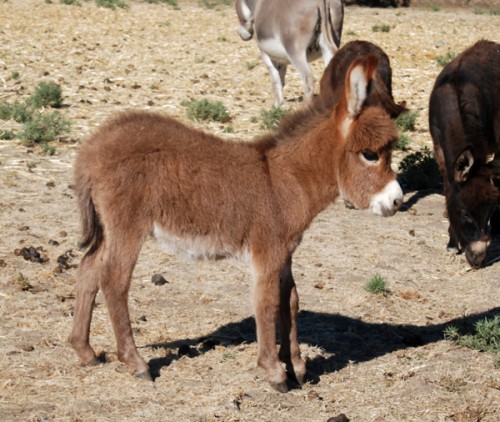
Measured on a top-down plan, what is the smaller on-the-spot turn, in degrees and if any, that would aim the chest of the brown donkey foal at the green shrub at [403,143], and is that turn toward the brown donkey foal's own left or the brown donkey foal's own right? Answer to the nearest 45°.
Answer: approximately 90° to the brown donkey foal's own left

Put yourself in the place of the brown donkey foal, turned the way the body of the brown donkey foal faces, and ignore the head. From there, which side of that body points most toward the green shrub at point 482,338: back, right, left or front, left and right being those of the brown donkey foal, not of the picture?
front

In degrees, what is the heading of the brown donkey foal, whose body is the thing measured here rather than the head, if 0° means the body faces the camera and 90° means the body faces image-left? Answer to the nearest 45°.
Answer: approximately 270°

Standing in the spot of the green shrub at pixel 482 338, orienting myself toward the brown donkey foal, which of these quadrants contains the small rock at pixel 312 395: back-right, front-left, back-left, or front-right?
front-left

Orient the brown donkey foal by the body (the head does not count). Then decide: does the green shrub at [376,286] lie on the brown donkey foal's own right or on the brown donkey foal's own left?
on the brown donkey foal's own left

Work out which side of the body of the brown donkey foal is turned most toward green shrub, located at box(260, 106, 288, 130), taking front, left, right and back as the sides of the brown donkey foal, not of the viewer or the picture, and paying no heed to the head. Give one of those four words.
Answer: left

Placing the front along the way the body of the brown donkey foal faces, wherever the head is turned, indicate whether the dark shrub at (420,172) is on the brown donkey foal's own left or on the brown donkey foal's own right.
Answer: on the brown donkey foal's own left

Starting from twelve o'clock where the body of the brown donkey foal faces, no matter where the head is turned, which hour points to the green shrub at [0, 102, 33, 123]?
The green shrub is roughly at 8 o'clock from the brown donkey foal.

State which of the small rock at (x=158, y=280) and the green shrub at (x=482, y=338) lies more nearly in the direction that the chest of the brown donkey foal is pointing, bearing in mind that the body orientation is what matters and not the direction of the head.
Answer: the green shrub

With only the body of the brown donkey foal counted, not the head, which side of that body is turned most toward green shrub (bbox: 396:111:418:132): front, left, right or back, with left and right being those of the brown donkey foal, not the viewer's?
left

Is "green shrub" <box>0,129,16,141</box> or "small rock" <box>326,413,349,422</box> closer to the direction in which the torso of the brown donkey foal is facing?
the small rock

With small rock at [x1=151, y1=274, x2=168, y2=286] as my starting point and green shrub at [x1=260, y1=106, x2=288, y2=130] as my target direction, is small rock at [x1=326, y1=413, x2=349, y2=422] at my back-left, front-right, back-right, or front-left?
back-right
